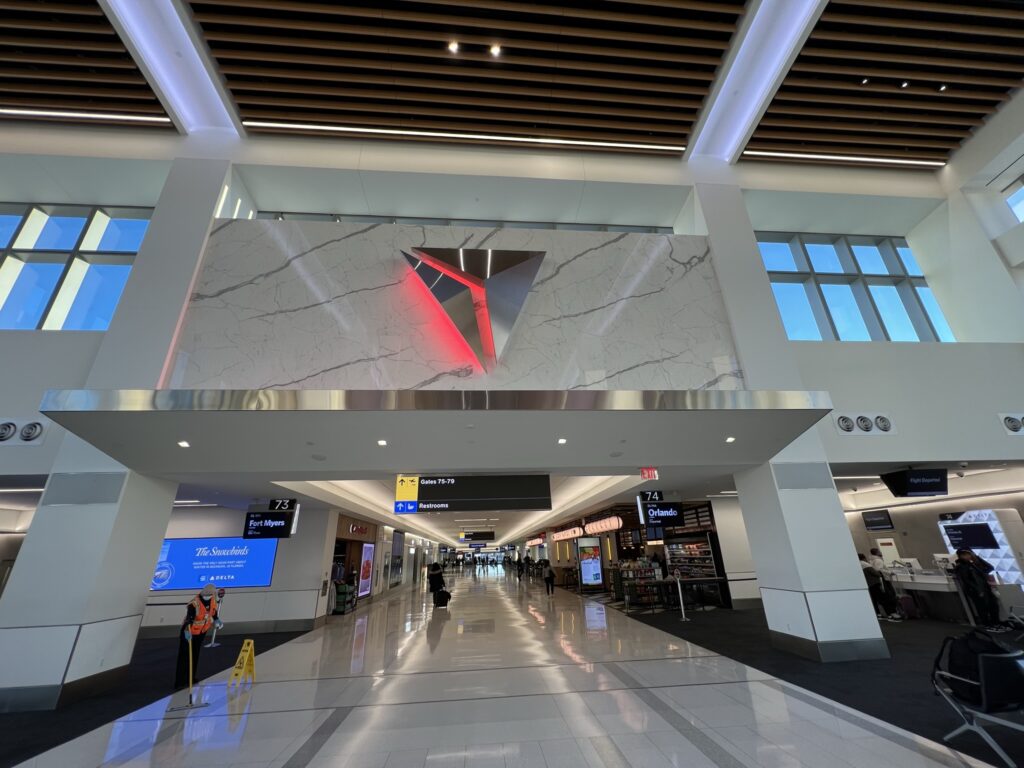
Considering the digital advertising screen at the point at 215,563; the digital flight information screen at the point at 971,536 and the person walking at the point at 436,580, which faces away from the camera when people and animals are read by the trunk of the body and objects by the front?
the person walking

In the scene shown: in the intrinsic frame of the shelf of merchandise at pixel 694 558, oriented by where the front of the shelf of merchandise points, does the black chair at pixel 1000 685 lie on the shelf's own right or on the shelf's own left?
on the shelf's own left

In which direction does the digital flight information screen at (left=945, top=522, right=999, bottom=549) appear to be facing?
toward the camera

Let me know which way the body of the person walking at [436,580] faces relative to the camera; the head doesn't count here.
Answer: away from the camera

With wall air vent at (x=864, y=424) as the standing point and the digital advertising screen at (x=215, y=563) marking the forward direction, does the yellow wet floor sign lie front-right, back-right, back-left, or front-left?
front-left

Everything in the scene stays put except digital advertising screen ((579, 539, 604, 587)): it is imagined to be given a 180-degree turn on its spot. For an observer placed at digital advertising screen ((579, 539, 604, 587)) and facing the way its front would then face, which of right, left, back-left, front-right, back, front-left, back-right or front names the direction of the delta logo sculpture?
back

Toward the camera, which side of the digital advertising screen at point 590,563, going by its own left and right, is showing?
front

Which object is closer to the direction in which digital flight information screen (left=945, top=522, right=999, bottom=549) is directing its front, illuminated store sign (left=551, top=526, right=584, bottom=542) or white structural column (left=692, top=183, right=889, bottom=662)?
the white structural column

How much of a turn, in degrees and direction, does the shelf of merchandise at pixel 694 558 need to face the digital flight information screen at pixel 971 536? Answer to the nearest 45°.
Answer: approximately 135° to its left

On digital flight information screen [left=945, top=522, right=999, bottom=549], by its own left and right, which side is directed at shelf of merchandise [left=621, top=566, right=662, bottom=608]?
right

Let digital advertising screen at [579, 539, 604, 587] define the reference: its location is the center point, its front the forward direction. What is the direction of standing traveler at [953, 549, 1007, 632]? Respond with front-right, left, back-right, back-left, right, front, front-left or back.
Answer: front-left

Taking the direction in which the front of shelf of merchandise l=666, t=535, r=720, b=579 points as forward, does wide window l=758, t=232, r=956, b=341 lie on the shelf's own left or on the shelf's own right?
on the shelf's own left

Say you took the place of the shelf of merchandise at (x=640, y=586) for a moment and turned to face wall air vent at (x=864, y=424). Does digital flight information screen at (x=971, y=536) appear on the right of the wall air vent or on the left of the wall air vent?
left

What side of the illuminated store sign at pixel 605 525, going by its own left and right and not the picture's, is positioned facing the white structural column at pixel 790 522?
left

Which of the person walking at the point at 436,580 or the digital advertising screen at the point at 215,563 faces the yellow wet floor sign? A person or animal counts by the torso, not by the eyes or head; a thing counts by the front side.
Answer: the digital advertising screen

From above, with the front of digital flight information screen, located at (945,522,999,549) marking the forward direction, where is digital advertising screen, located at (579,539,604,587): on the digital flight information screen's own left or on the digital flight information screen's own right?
on the digital flight information screen's own right

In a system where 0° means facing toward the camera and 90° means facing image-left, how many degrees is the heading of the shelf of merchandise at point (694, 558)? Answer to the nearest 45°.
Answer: approximately 45°

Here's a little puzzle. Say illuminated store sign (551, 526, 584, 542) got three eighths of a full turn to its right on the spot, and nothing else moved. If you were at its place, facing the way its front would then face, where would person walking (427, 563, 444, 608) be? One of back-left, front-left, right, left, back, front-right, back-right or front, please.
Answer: back-left

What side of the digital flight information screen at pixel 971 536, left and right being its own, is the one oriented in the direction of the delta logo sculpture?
front
